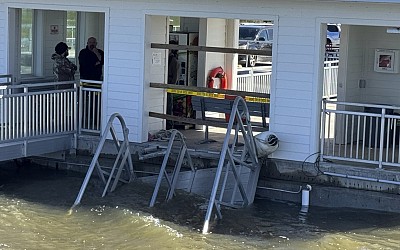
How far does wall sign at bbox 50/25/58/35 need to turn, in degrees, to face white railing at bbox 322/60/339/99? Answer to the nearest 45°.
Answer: approximately 90° to its left

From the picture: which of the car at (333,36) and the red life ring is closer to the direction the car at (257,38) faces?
the red life ring

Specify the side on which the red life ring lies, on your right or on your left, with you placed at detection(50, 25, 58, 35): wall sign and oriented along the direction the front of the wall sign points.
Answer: on your left

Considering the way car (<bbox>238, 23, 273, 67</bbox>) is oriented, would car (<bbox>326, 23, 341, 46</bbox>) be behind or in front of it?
behind

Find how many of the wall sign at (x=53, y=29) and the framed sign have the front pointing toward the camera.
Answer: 2

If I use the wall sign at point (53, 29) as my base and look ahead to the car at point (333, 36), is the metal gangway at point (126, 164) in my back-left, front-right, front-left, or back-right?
back-right

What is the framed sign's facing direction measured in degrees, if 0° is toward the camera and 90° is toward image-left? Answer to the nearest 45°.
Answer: approximately 0°

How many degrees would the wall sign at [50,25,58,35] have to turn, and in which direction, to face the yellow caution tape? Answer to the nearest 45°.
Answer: approximately 45° to its left
